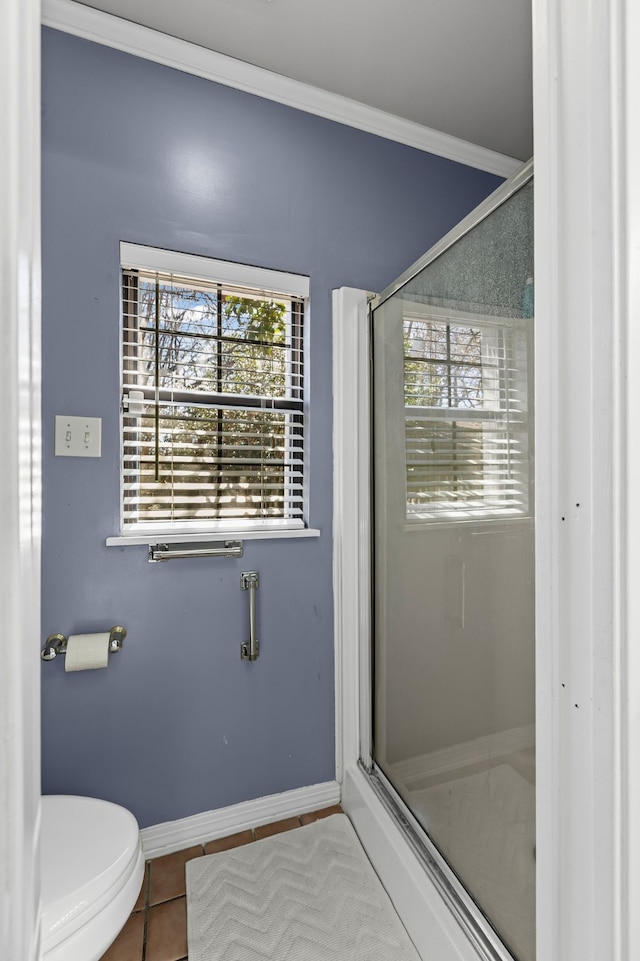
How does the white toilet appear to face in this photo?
to the viewer's right

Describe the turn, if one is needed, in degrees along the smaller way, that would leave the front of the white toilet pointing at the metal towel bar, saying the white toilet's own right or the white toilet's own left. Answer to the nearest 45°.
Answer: approximately 45° to the white toilet's own left

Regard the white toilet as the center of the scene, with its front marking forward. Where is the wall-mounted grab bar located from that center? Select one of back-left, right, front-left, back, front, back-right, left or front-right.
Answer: front-left

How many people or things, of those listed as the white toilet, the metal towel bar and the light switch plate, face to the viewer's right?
1

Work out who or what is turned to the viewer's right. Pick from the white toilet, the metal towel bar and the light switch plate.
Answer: the white toilet

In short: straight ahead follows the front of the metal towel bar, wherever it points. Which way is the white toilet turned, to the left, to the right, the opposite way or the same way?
to the left

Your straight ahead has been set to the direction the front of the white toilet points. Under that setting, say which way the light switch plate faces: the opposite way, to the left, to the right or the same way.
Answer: to the right
